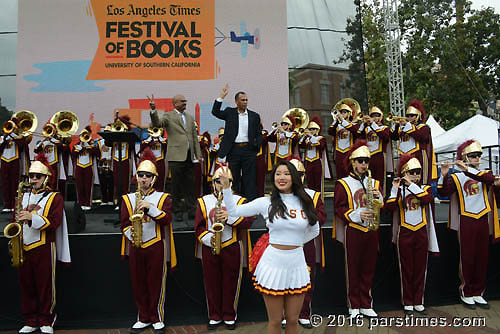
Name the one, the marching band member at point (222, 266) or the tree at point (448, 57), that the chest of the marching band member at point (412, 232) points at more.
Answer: the marching band member

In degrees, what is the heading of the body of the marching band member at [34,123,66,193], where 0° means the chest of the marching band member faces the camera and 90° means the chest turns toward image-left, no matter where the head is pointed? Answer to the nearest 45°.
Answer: approximately 45°

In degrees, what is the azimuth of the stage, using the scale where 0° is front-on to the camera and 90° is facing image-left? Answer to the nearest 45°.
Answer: approximately 0°

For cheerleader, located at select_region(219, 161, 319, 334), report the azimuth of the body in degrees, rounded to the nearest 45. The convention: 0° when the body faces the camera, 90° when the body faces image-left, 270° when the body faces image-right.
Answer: approximately 0°

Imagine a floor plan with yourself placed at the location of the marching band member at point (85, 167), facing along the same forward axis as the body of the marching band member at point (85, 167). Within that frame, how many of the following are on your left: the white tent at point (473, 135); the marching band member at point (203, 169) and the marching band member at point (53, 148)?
2

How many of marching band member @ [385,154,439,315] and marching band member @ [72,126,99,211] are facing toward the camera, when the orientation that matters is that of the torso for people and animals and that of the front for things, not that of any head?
2
